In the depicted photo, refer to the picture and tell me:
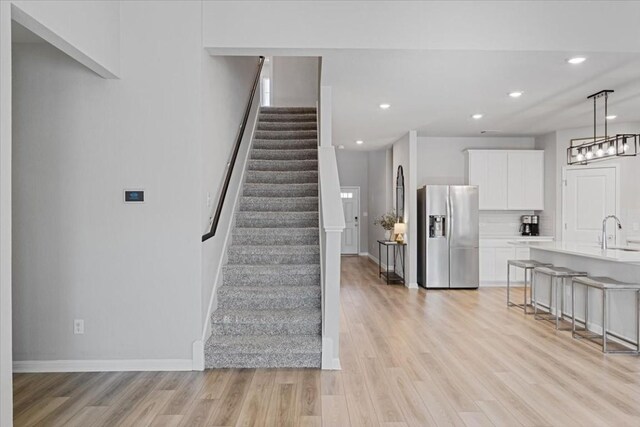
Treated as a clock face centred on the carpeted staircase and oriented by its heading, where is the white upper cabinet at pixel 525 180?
The white upper cabinet is roughly at 8 o'clock from the carpeted staircase.

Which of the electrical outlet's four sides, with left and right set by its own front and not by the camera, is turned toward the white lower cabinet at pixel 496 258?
left

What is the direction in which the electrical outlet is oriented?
toward the camera

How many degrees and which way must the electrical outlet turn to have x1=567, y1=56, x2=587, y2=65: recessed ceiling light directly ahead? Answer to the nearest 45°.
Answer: approximately 45° to its left

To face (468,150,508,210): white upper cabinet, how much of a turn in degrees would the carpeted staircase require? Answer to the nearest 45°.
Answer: approximately 135° to its left

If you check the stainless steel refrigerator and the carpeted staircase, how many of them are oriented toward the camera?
2

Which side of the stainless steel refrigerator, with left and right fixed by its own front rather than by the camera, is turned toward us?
front
